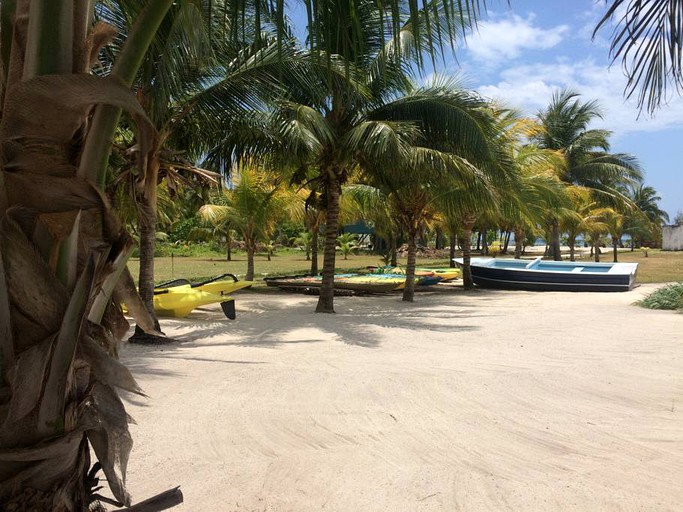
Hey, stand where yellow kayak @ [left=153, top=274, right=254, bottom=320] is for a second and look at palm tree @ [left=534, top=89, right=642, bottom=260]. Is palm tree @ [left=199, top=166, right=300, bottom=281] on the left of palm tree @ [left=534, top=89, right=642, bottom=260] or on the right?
left

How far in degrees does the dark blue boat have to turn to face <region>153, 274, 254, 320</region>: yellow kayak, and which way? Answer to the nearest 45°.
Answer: approximately 45° to its left

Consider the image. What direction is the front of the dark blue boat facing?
to the viewer's left

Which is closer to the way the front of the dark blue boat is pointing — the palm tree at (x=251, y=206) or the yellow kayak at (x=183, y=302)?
the palm tree

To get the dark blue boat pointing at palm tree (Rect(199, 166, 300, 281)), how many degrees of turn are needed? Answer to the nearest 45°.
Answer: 0° — it already faces it

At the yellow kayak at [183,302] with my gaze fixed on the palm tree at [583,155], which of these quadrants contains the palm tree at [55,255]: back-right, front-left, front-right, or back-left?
back-right

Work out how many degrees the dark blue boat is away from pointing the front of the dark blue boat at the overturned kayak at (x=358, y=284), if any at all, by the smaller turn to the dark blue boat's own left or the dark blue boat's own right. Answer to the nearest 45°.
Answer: approximately 45° to the dark blue boat's own left

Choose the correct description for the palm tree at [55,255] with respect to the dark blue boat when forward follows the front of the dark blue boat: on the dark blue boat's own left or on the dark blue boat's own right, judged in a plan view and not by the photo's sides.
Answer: on the dark blue boat's own left

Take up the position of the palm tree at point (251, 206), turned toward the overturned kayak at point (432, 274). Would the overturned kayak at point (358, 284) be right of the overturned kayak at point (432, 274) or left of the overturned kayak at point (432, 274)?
right
